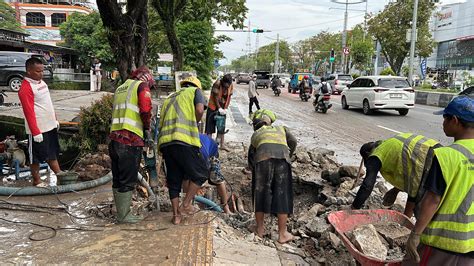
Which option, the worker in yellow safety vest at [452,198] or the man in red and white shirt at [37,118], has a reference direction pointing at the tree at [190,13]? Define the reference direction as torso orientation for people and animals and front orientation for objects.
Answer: the worker in yellow safety vest

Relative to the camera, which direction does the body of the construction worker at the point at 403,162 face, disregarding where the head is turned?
to the viewer's left

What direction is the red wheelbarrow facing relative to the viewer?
to the viewer's left

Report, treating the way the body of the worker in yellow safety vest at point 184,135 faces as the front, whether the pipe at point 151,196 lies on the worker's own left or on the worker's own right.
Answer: on the worker's own left

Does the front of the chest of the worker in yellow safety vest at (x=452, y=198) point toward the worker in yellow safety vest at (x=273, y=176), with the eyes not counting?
yes

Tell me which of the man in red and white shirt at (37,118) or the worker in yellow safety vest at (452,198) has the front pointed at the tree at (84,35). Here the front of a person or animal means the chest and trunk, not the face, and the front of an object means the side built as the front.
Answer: the worker in yellow safety vest

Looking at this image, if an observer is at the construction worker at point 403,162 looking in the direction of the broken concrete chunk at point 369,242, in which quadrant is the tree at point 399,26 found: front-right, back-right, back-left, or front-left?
back-right

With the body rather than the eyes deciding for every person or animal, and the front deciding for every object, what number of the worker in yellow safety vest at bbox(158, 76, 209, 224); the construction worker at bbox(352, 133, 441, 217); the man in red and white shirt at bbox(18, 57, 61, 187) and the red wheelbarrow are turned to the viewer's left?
2

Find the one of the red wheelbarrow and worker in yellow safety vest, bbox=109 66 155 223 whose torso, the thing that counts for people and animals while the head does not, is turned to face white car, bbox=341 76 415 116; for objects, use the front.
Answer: the worker in yellow safety vest

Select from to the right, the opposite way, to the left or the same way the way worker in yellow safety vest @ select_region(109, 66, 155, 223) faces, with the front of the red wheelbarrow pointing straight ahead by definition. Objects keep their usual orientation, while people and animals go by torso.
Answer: to the right

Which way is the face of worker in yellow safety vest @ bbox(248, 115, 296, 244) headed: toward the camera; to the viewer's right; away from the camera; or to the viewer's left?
away from the camera

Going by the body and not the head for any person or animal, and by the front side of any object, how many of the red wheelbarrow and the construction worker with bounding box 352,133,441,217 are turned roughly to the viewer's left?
2

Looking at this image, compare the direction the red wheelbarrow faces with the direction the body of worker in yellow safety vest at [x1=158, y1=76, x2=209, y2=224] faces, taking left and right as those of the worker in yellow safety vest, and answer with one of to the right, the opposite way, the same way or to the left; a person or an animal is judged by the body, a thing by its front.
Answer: to the left
